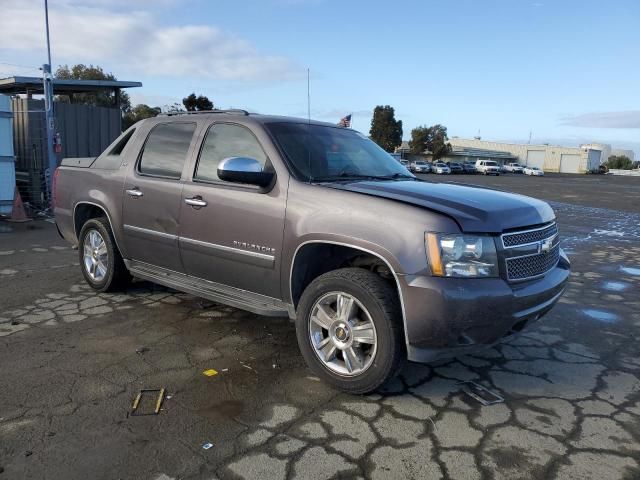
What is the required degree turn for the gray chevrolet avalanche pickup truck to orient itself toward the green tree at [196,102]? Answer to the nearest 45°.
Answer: approximately 135° to its left

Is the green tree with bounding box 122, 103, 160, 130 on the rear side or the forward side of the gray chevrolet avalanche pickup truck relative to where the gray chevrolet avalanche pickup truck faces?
on the rear side

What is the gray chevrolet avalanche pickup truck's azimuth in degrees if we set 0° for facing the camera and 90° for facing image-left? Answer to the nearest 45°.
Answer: approximately 315°
